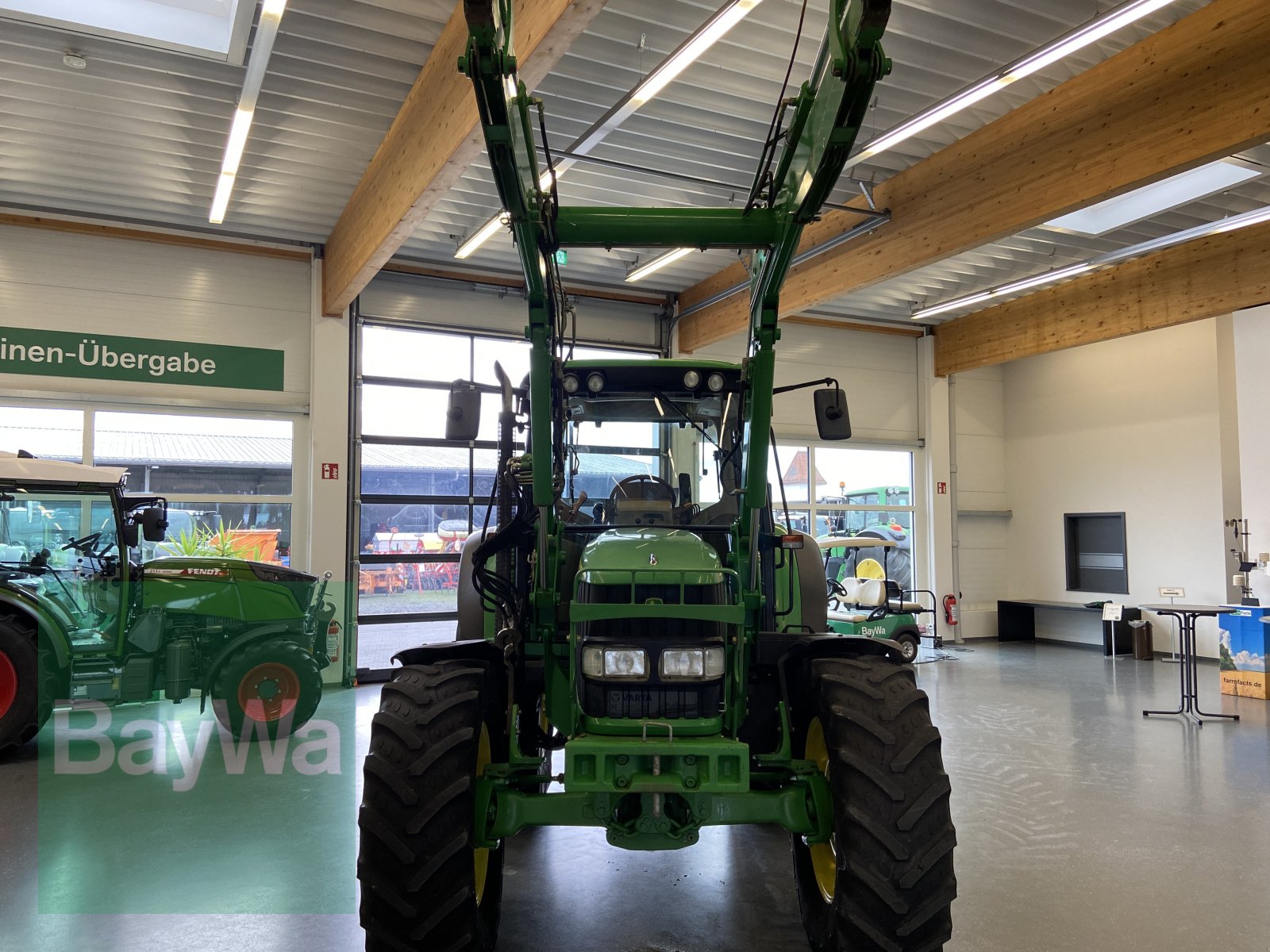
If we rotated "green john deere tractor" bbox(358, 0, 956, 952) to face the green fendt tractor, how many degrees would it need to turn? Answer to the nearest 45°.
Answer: approximately 135° to its right

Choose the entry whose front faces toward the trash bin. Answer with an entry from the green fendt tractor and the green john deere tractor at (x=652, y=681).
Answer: the green fendt tractor

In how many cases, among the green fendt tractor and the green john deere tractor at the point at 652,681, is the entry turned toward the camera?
1

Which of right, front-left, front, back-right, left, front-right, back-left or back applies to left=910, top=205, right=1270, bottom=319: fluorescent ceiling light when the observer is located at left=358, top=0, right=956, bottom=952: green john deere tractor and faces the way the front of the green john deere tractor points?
back-left

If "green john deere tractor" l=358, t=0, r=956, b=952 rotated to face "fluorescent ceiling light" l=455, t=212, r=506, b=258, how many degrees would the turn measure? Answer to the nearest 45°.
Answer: approximately 180°

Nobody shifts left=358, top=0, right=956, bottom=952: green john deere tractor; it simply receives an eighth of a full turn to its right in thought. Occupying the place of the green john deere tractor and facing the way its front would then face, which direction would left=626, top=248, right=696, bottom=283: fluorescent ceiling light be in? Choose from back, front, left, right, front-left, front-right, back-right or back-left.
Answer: back-right

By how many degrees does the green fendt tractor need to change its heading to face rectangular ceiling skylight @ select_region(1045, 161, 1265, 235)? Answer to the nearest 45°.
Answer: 0° — it already faces it

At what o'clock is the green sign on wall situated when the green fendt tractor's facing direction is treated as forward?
The green sign on wall is roughly at 9 o'clock from the green fendt tractor.

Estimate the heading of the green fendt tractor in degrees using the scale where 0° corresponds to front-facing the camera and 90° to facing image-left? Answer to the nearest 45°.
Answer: approximately 270°

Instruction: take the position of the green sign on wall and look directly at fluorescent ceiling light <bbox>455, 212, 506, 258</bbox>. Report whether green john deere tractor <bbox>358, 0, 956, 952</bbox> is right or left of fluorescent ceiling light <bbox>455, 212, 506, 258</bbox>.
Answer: right

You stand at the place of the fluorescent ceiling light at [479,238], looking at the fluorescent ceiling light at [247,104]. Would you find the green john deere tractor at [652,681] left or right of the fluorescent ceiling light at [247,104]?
left

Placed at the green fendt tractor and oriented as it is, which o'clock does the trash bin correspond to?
The trash bin is roughly at 12 o'clock from the green fendt tractor.
